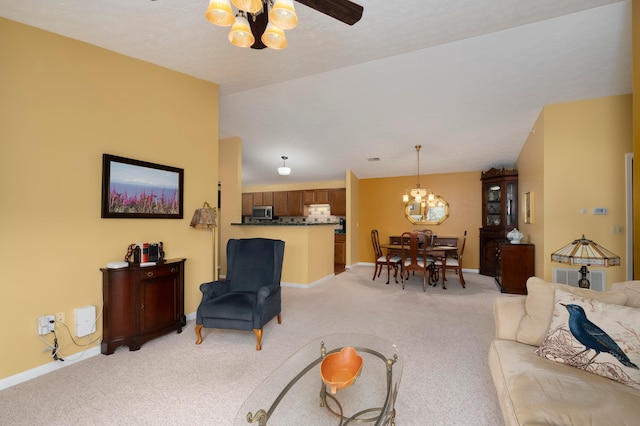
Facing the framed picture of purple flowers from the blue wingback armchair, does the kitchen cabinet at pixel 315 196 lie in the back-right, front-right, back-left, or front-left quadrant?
back-right

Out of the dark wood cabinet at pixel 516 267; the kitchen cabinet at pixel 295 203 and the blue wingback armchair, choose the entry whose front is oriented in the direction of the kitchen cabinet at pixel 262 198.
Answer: the dark wood cabinet

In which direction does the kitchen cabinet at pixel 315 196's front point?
toward the camera

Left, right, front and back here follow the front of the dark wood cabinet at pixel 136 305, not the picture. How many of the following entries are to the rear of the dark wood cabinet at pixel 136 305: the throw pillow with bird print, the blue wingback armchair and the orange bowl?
0

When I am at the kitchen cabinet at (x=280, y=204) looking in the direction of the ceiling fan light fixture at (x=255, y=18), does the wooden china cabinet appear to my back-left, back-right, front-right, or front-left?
front-left

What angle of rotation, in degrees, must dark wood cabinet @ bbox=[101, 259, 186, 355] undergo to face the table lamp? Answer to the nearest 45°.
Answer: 0° — it already faces it

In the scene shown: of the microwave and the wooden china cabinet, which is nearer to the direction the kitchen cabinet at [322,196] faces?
the wooden china cabinet

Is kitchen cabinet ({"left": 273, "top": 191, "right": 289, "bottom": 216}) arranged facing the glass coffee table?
yes

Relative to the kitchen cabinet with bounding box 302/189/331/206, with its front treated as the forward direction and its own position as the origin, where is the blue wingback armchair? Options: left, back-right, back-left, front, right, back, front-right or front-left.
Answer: front

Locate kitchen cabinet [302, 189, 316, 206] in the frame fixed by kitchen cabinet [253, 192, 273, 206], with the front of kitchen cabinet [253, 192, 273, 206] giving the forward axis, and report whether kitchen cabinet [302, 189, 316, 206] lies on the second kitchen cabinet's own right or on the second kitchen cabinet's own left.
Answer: on the second kitchen cabinet's own left

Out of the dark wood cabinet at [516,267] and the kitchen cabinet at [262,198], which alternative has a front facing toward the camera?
the kitchen cabinet

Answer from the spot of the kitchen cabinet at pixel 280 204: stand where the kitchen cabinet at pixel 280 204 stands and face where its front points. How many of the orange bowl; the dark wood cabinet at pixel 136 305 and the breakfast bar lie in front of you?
3

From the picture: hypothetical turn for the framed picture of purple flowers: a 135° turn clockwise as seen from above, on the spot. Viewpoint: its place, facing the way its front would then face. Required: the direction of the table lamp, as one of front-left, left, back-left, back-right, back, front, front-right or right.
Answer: back-left

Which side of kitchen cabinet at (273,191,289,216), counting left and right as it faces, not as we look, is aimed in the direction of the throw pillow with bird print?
front

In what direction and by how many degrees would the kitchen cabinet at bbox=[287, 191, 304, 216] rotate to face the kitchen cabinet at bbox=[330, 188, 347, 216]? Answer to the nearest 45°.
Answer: approximately 45° to its left

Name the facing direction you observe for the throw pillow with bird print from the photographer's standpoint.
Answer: facing the viewer and to the left of the viewer

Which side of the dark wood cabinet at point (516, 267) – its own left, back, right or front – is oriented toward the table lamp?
left
